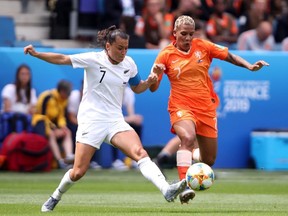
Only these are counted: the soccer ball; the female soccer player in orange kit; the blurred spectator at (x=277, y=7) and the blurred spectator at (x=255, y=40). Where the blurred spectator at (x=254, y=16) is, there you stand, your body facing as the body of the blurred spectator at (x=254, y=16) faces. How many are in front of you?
3

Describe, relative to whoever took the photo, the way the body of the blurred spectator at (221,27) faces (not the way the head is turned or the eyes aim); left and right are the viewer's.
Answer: facing the viewer

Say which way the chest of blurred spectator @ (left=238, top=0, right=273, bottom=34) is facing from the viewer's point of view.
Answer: toward the camera

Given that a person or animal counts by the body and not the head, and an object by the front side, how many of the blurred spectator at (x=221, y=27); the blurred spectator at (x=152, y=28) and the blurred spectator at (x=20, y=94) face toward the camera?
3

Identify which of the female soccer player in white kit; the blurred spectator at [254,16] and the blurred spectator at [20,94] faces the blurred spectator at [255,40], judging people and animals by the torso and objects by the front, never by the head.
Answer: the blurred spectator at [254,16]

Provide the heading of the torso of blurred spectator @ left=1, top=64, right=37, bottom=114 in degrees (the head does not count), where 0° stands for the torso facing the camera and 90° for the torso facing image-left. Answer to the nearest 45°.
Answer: approximately 0°

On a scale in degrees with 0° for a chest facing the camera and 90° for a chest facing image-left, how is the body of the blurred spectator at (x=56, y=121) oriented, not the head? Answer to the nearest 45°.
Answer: approximately 315°

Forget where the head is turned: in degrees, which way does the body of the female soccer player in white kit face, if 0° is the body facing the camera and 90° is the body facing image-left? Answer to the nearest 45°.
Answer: approximately 315°

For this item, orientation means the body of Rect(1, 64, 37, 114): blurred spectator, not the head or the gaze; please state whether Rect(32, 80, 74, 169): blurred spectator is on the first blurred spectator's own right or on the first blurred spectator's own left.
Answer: on the first blurred spectator's own left

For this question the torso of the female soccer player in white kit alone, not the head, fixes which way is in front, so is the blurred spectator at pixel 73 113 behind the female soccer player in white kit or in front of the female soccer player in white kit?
behind

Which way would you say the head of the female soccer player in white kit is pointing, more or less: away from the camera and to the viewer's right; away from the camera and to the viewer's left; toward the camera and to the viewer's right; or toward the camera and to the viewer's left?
toward the camera and to the viewer's right

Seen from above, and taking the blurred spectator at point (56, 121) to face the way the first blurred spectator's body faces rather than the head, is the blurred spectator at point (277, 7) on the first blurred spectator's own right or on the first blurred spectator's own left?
on the first blurred spectator's own left

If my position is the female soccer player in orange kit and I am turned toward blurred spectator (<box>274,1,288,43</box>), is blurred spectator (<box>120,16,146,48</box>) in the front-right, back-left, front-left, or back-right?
front-left
